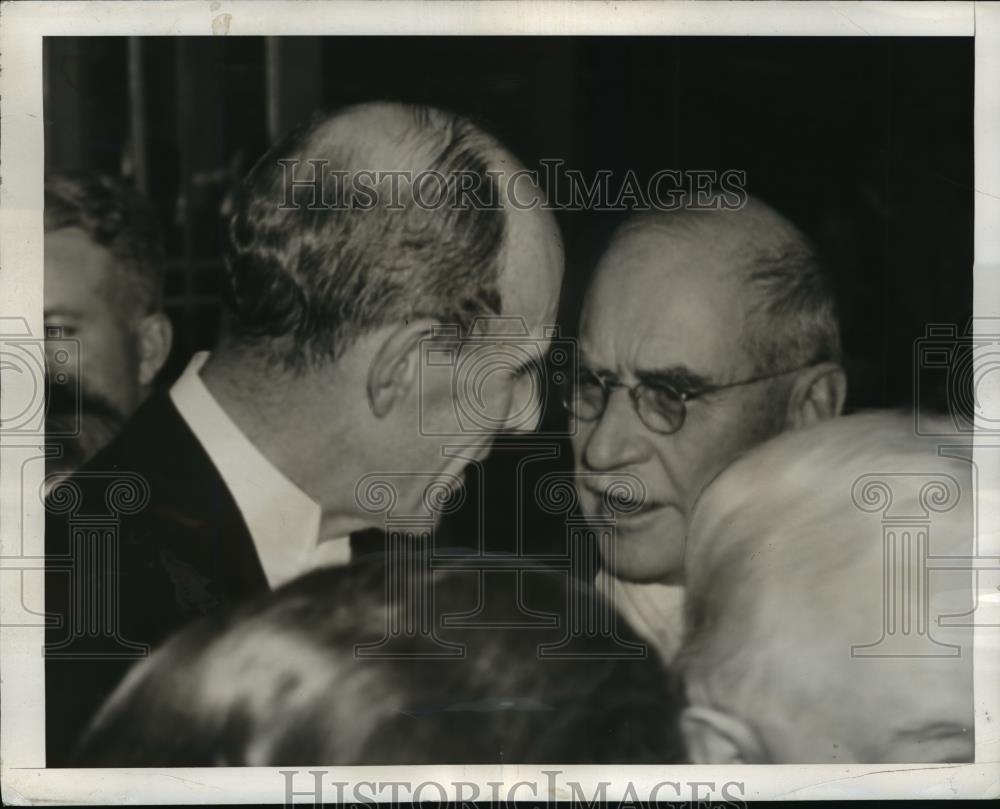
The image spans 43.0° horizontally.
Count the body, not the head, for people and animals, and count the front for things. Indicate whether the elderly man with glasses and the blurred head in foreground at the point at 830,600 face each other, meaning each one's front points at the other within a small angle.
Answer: no

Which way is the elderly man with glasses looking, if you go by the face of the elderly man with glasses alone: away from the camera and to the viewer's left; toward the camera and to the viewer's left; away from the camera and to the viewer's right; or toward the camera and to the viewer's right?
toward the camera and to the viewer's left
